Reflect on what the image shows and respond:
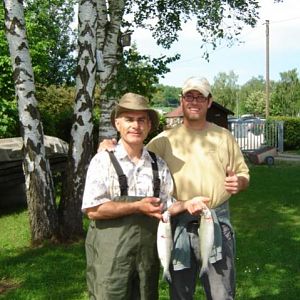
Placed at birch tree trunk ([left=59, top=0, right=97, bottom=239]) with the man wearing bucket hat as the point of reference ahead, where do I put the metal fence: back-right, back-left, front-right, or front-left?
back-left

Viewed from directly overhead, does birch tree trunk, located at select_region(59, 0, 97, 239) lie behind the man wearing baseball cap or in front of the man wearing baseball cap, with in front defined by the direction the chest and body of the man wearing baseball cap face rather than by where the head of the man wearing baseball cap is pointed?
behind

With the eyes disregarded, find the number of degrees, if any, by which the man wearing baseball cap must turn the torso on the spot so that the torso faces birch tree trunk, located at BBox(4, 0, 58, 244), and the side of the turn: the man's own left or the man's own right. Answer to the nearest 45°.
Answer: approximately 135° to the man's own right

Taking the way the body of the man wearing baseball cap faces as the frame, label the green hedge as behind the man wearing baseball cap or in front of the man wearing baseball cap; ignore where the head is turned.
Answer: behind

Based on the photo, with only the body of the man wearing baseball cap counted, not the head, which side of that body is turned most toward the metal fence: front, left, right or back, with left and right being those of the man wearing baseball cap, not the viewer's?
back

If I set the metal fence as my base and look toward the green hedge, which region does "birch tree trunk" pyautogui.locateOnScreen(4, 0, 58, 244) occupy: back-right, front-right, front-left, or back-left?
back-right

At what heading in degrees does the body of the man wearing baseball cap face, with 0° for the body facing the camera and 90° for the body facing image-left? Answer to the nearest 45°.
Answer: approximately 0°

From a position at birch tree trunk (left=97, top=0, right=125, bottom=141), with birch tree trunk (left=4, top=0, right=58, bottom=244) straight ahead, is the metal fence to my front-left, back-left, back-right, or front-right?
back-right
